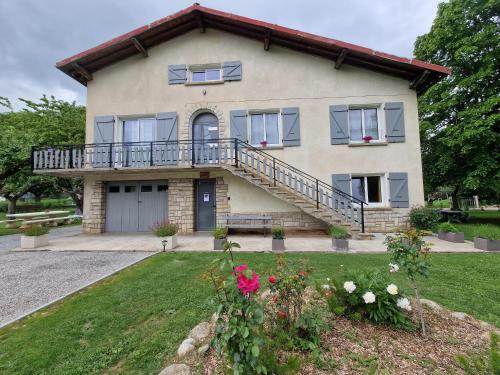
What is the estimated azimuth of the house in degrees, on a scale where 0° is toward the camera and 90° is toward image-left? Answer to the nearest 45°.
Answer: approximately 0°

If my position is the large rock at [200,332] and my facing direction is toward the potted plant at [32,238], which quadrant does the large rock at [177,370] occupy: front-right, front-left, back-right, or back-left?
back-left

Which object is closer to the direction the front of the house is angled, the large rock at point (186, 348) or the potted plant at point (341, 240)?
the large rock

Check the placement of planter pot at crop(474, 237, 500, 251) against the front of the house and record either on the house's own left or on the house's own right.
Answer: on the house's own left

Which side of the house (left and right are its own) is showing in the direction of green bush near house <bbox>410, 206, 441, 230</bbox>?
left

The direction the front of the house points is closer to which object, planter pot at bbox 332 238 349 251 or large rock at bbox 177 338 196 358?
the large rock

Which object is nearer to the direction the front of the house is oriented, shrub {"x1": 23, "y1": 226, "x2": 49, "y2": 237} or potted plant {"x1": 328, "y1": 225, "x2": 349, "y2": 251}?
the potted plant

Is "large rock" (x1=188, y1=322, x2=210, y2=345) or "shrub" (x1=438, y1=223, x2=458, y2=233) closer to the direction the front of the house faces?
the large rock

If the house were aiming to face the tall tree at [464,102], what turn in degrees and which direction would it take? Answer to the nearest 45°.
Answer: approximately 90° to its left

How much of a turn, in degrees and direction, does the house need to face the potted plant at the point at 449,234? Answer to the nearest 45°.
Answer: approximately 90° to its left

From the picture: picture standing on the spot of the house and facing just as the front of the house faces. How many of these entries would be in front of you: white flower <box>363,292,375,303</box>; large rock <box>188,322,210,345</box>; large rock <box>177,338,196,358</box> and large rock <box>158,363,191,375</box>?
4

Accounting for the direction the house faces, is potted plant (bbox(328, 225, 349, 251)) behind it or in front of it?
in front

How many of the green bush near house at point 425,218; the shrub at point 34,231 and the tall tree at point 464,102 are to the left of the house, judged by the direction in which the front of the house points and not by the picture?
2

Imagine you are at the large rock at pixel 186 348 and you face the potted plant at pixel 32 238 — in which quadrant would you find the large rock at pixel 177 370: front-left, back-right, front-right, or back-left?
back-left

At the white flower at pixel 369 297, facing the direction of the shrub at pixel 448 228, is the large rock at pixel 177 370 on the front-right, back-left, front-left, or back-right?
back-left
